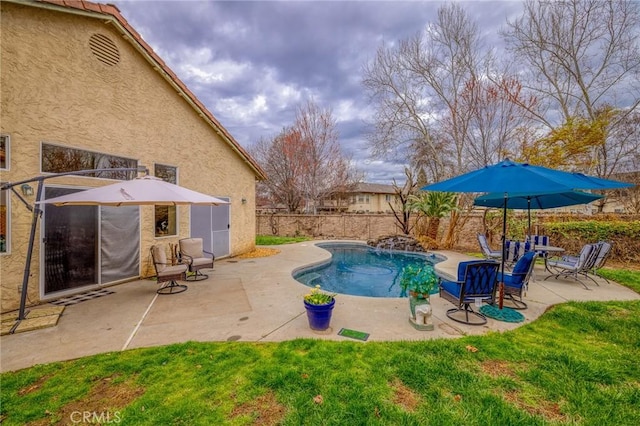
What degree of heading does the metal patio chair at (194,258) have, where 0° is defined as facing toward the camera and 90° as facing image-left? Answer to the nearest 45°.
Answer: approximately 315°

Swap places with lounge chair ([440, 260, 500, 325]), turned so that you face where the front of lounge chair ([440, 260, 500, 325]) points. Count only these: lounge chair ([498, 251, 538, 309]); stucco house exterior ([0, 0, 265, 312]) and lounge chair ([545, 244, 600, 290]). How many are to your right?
2

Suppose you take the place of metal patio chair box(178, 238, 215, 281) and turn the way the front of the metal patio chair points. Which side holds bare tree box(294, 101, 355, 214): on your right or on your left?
on your left

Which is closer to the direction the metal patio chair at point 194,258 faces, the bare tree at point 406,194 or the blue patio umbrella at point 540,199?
the blue patio umbrella

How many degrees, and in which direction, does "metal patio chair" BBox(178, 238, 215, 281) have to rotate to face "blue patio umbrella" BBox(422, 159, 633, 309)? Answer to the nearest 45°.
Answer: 0° — it already faces it

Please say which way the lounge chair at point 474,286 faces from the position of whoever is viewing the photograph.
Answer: facing away from the viewer and to the left of the viewer

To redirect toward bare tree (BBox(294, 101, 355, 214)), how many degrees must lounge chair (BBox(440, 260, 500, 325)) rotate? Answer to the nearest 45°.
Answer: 0° — it already faces it

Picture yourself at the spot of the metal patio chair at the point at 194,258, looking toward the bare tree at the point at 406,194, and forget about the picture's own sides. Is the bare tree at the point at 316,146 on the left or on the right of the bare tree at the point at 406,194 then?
left

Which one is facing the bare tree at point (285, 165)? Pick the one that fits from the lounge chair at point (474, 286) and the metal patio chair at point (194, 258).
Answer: the lounge chair
